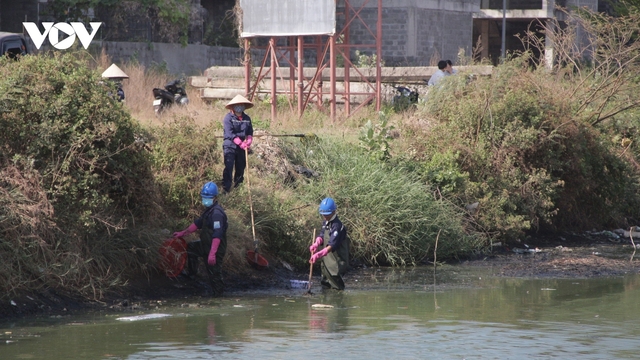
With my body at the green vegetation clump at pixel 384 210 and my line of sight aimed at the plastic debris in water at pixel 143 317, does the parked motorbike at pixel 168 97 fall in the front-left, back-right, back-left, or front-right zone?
back-right

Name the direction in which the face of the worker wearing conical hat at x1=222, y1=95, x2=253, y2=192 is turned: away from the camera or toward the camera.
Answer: toward the camera

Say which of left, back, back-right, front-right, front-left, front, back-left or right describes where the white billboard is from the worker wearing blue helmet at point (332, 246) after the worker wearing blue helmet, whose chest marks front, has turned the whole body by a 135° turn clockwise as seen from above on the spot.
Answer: front

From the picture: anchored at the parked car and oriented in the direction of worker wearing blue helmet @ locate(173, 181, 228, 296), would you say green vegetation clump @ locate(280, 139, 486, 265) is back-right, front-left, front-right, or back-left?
front-left

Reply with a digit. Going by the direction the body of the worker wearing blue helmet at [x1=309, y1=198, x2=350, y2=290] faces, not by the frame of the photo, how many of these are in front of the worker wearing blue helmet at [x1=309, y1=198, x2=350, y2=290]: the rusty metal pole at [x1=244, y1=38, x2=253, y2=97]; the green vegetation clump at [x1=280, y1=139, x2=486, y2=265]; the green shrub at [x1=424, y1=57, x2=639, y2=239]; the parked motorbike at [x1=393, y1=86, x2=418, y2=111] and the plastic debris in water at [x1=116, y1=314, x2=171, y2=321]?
1

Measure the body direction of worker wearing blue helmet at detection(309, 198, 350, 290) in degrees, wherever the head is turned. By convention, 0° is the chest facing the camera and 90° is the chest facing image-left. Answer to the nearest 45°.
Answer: approximately 45°

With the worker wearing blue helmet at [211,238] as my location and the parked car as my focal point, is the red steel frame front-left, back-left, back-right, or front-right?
front-right

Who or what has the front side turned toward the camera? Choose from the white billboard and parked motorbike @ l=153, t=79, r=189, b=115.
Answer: the white billboard

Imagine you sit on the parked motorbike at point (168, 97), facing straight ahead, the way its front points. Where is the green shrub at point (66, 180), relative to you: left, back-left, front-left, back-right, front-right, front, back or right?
back-right

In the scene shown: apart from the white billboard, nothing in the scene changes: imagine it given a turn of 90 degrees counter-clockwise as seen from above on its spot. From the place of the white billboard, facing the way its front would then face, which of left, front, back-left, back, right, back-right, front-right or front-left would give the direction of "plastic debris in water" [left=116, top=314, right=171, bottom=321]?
right

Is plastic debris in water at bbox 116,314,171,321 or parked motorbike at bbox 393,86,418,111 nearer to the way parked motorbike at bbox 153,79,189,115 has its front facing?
the parked motorbike

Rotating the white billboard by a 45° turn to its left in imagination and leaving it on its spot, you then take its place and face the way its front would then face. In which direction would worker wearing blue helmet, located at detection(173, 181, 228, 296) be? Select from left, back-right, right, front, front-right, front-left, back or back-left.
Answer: front-right

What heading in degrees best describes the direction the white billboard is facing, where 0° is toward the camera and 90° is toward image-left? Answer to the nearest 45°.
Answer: approximately 0°

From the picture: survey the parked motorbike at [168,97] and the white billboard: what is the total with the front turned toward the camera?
1

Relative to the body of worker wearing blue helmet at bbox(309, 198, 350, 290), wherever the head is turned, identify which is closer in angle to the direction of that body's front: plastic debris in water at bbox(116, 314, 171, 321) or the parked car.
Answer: the plastic debris in water

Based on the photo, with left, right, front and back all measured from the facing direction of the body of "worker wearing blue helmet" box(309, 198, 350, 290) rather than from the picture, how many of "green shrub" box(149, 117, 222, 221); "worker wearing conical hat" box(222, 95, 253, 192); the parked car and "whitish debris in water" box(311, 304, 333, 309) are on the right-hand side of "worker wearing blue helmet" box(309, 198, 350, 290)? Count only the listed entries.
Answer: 3

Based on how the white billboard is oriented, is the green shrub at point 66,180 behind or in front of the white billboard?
in front

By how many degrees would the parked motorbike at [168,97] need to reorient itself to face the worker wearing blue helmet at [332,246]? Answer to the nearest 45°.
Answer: approximately 135° to its right
